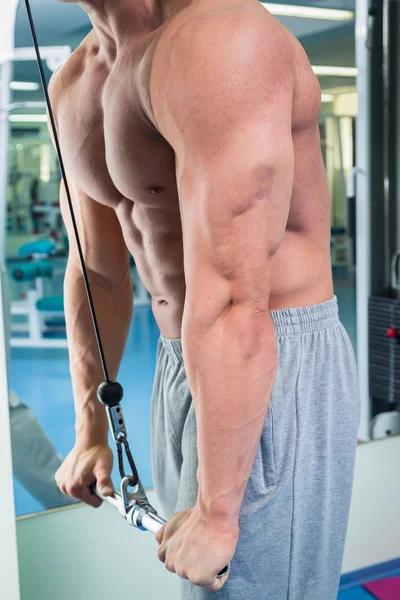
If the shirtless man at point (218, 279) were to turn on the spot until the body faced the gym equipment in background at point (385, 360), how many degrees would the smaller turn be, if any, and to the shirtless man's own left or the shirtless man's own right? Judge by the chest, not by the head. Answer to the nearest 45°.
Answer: approximately 180°

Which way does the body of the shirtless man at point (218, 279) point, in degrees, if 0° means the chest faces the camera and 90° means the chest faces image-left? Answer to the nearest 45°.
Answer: approximately 45°
